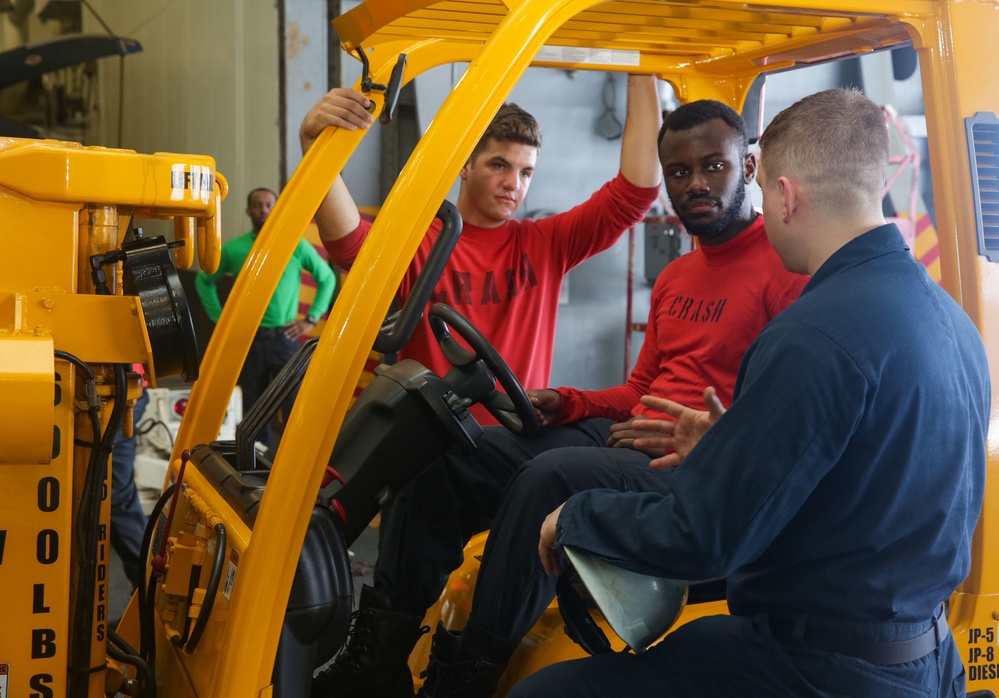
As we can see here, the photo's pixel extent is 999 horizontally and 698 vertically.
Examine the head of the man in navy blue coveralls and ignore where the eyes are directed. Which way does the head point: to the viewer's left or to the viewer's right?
to the viewer's left

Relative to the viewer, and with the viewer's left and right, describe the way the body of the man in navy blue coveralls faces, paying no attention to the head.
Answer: facing away from the viewer and to the left of the viewer

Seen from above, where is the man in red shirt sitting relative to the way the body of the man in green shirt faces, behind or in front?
in front

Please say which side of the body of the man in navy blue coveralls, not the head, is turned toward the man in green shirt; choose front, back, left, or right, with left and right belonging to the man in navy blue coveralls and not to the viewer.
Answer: front

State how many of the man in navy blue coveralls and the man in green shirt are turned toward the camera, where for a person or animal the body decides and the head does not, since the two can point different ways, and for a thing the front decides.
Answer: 1

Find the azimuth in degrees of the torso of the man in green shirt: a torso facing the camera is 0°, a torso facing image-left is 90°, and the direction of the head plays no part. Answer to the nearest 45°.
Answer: approximately 0°

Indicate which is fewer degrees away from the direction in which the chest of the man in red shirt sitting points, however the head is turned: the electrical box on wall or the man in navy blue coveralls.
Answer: the man in navy blue coveralls

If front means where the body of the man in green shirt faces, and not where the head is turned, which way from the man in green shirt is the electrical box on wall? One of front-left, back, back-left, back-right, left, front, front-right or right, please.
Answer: left

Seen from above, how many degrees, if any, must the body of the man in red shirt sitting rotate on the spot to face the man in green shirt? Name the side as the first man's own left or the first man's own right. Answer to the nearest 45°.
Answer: approximately 90° to the first man's own right
